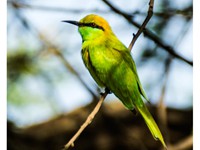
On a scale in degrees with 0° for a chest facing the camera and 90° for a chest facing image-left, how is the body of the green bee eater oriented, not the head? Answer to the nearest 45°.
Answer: approximately 135°
